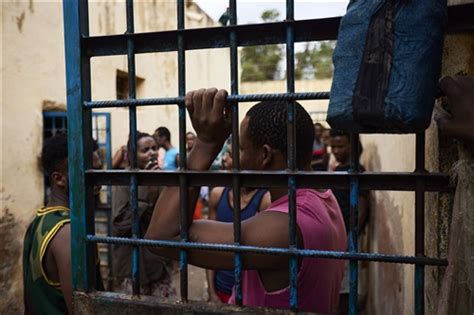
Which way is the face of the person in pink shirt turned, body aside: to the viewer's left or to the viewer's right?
to the viewer's left

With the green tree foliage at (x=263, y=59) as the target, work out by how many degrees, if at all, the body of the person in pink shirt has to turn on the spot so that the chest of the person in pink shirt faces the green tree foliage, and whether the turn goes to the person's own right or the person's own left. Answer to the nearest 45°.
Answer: approximately 45° to the person's own right

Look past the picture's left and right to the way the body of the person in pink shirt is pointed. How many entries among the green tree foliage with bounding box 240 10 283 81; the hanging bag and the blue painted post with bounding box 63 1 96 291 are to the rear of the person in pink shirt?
1

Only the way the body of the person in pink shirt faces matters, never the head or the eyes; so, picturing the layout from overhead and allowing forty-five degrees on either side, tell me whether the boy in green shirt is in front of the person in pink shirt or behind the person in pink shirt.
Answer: in front

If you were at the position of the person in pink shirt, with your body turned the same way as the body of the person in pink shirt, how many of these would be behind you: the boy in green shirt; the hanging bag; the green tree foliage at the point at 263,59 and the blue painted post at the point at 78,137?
1

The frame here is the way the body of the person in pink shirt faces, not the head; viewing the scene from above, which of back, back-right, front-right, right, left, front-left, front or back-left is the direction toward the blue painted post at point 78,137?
front-left

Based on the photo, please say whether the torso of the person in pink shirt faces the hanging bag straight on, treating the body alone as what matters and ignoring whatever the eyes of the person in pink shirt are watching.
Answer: no
